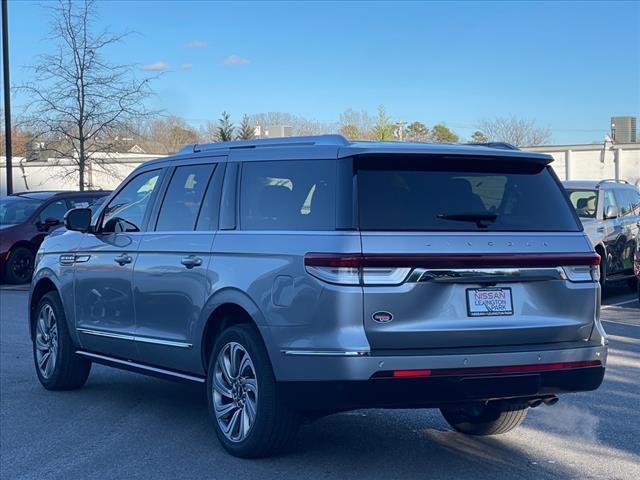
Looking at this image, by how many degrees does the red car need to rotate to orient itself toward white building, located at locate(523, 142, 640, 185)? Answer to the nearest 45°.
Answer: approximately 180°

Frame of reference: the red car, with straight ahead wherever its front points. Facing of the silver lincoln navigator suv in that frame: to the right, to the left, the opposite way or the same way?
to the right

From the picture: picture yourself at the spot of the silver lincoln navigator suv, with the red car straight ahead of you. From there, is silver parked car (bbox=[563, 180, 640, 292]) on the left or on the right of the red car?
right

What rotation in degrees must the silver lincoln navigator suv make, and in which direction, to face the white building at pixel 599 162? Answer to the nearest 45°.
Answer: approximately 45° to its right

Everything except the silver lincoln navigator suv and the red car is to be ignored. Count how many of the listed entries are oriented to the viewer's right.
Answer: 0

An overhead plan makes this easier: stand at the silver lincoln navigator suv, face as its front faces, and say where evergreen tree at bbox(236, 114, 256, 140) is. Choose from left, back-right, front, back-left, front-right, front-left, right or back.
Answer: front-right

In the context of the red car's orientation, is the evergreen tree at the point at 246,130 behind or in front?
behind

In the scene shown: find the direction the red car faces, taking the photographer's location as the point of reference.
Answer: facing the viewer and to the left of the viewer

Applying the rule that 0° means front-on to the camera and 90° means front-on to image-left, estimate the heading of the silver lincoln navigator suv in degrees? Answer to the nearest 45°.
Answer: approximately 135°

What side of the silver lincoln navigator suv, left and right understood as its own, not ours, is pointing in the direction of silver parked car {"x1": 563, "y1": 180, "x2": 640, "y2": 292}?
right
